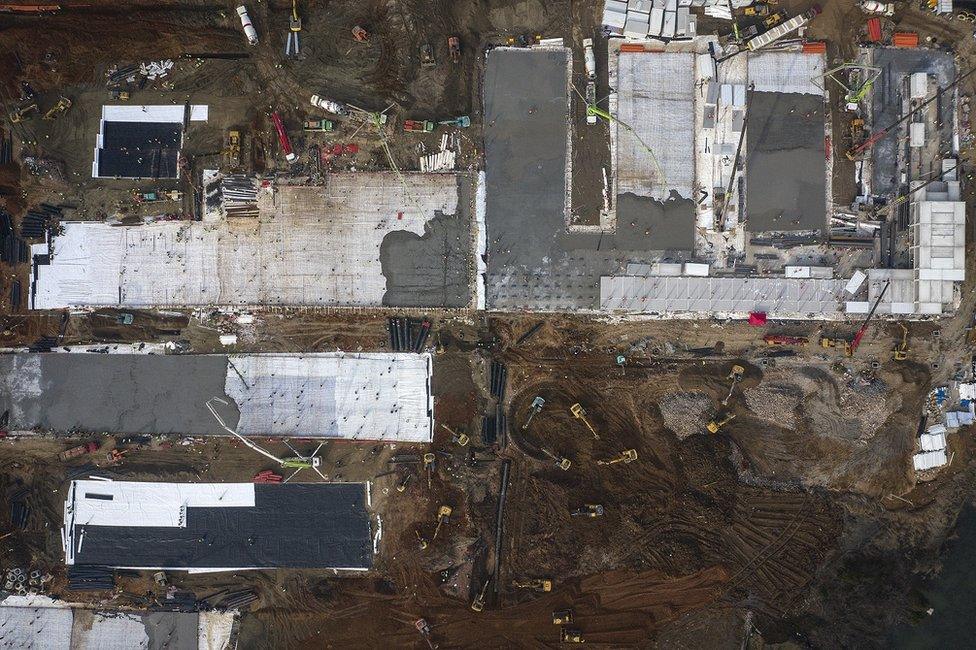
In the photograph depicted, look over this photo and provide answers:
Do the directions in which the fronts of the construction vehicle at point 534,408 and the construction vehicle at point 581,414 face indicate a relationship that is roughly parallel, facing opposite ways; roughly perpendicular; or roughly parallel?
roughly perpendicular

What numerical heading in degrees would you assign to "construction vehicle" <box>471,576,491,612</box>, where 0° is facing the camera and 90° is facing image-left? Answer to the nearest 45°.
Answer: approximately 225°

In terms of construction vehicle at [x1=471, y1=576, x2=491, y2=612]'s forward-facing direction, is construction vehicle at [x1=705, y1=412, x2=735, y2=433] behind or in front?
in front

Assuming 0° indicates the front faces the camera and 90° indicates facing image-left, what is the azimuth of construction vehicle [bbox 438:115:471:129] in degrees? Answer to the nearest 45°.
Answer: approximately 90°

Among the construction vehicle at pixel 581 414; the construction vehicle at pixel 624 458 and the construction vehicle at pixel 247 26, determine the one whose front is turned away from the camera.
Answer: the construction vehicle at pixel 247 26

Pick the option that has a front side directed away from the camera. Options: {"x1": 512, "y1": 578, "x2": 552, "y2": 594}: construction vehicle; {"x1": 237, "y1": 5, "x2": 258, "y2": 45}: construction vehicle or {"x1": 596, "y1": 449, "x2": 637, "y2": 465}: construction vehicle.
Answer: {"x1": 237, "y1": 5, "x2": 258, "y2": 45}: construction vehicle

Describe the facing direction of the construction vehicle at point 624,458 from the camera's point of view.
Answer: facing to the left of the viewer

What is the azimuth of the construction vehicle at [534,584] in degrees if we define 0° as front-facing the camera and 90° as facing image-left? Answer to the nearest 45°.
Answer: approximately 90°
